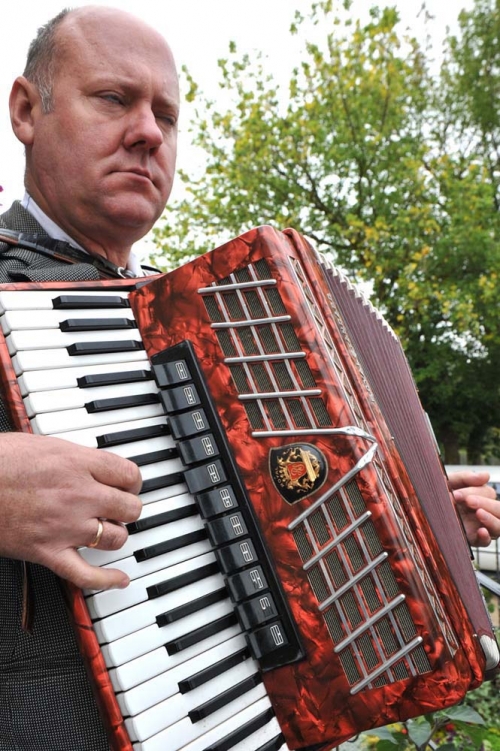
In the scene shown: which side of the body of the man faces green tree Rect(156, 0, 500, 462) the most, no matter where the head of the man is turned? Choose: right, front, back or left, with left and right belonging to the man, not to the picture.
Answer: left

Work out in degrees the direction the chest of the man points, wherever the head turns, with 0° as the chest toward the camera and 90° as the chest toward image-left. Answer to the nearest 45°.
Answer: approximately 315°

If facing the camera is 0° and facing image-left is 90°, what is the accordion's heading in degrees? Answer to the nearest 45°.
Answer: approximately 0°

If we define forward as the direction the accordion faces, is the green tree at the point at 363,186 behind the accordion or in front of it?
behind

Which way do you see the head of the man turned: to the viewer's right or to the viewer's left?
to the viewer's right
